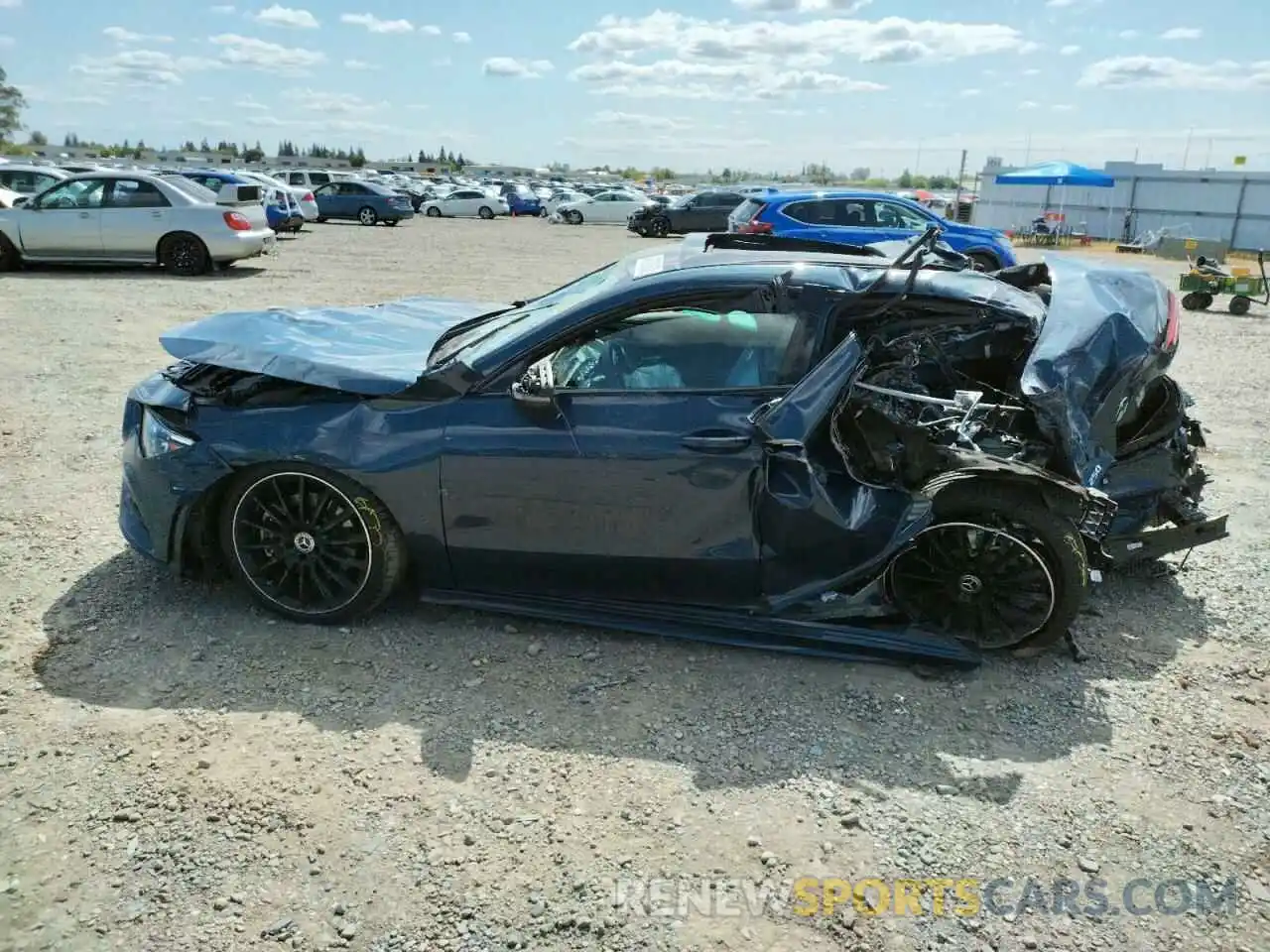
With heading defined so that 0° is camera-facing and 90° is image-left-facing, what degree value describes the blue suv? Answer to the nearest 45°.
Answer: approximately 270°

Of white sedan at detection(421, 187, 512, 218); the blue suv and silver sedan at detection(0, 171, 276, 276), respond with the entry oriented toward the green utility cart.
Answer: the blue suv

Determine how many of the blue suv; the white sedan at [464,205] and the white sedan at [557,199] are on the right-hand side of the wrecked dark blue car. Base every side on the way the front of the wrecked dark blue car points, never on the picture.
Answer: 3

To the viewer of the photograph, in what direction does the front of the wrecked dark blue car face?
facing to the left of the viewer

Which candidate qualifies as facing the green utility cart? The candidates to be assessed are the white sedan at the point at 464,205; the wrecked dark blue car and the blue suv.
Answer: the blue suv

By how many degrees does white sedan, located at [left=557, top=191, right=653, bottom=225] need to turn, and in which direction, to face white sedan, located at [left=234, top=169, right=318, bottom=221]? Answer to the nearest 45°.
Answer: approximately 45° to its left

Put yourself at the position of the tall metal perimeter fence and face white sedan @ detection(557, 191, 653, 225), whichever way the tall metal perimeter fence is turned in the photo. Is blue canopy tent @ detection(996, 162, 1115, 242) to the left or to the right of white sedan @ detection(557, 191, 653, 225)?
left

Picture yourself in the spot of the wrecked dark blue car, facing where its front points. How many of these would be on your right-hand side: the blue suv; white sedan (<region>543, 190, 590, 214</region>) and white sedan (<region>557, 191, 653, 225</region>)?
3

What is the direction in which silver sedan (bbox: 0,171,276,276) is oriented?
to the viewer's left

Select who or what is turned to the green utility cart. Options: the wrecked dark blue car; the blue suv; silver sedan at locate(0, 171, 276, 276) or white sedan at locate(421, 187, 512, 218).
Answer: the blue suv

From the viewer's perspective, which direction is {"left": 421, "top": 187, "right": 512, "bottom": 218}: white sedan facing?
to the viewer's left
